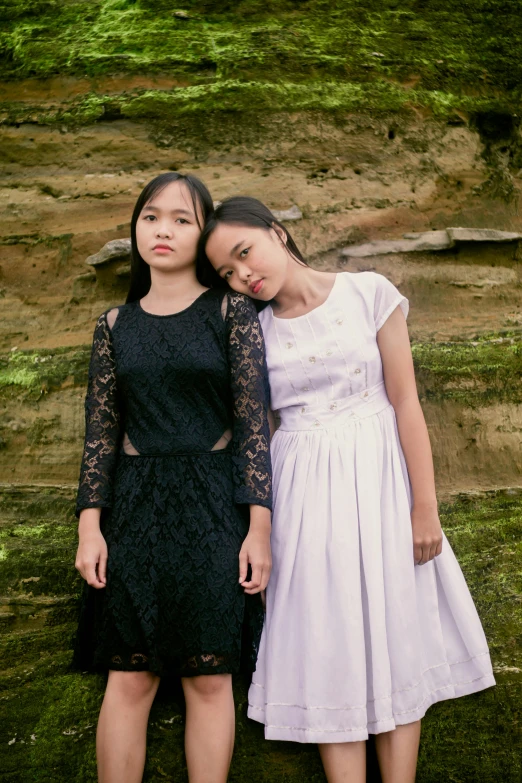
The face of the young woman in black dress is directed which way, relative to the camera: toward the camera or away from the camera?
toward the camera

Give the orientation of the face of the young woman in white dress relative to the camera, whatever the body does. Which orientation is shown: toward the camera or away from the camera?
toward the camera

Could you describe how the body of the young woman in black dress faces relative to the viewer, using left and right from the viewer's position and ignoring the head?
facing the viewer
